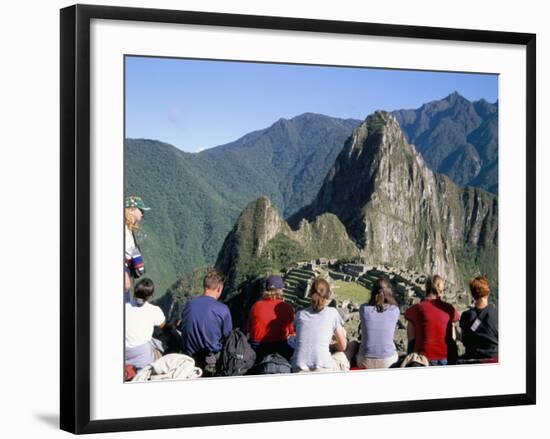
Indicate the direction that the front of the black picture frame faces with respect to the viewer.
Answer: facing the viewer and to the right of the viewer
